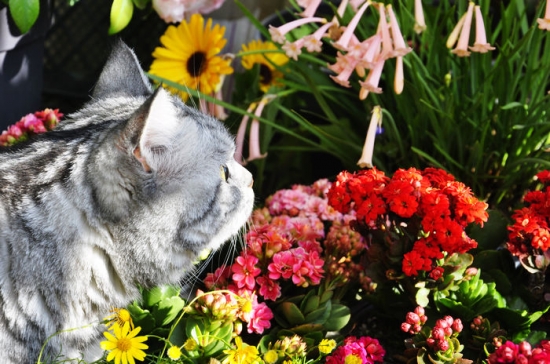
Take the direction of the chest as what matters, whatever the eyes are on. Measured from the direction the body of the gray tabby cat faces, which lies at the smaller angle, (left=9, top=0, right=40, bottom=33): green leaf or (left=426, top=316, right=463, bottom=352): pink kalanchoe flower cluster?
the pink kalanchoe flower cluster

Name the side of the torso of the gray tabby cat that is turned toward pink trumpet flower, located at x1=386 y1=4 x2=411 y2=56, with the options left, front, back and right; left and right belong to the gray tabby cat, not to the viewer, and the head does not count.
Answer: front

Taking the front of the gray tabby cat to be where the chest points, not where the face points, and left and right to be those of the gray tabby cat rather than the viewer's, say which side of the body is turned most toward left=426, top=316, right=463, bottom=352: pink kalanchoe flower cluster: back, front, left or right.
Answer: front

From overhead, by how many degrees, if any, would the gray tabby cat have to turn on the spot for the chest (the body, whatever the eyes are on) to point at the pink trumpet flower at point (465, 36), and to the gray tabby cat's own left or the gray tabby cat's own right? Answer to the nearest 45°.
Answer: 0° — it already faces it

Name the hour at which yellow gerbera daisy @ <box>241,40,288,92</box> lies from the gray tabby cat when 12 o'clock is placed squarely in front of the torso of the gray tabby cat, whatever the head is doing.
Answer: The yellow gerbera daisy is roughly at 10 o'clock from the gray tabby cat.

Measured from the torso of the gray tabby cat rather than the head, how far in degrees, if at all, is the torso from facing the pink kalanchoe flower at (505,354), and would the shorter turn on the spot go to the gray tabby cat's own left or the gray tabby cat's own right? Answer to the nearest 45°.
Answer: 0° — it already faces it

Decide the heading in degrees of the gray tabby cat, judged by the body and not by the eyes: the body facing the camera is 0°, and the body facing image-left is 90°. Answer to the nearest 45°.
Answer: approximately 270°

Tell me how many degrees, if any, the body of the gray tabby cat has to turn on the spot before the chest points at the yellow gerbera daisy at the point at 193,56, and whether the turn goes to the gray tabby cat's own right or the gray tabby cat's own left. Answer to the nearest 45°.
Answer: approximately 90° to the gray tabby cat's own left

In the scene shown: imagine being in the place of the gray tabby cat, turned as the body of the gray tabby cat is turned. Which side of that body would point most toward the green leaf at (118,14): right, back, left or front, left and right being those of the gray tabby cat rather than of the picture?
left
